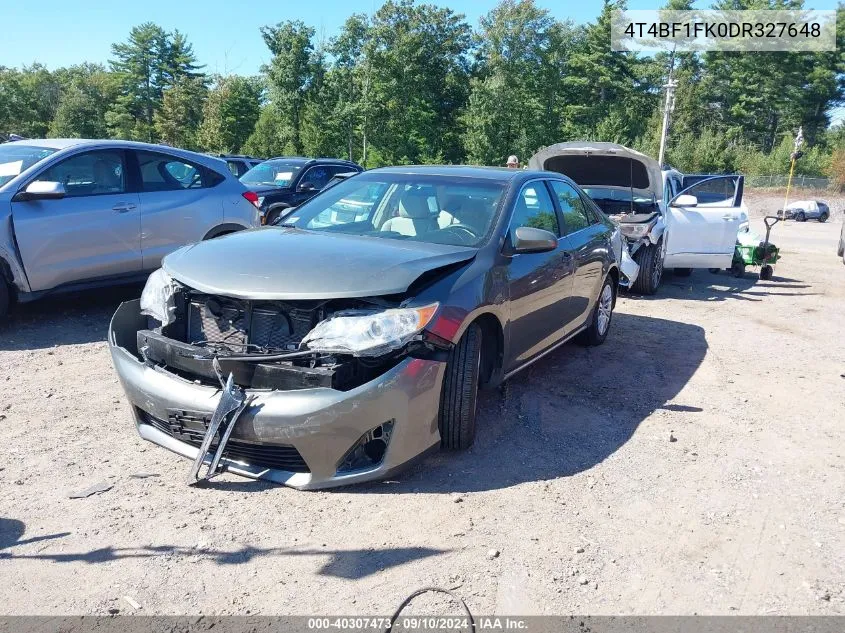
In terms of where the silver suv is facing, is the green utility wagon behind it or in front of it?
behind

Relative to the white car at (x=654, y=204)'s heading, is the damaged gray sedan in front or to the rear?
in front

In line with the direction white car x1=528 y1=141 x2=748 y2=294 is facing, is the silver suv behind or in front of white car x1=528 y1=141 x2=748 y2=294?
in front

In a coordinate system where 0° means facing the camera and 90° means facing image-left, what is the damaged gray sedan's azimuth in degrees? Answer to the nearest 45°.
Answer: approximately 45°

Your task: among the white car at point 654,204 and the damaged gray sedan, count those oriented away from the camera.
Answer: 0

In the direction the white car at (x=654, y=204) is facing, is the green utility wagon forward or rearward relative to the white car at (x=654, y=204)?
rearward

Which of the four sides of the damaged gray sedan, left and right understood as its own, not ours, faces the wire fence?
back

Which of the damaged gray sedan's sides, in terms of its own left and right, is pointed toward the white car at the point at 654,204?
back

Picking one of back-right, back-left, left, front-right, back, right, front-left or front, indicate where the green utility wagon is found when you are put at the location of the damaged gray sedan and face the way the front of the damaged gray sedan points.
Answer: back
